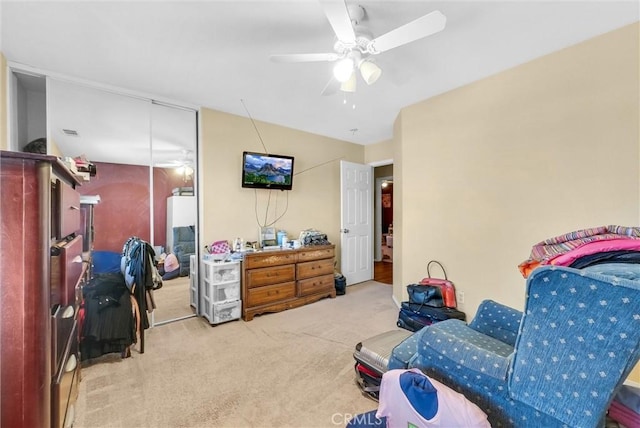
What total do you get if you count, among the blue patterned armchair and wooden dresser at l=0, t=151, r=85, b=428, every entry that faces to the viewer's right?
1

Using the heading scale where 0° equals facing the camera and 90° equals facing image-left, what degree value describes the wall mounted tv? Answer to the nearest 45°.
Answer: approximately 315°

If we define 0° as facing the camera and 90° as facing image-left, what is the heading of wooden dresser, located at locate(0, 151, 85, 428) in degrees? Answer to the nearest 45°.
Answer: approximately 270°

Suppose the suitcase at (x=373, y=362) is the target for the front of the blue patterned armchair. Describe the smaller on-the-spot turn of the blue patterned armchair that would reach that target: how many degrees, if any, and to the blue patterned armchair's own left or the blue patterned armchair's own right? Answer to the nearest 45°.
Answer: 0° — it already faces it

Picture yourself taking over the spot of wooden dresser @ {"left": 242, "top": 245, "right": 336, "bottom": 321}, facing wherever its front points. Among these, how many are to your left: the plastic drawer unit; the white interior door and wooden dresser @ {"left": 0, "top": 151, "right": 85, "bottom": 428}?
1

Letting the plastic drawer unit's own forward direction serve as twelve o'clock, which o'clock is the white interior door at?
The white interior door is roughly at 10 o'clock from the plastic drawer unit.

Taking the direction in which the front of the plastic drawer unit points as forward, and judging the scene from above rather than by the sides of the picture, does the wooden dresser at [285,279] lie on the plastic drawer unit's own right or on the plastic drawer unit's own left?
on the plastic drawer unit's own left

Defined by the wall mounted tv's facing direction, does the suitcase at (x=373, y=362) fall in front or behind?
in front

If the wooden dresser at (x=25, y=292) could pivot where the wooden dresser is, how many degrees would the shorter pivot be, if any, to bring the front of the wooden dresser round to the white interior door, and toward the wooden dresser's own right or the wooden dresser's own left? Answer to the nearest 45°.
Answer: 0° — it already faces it

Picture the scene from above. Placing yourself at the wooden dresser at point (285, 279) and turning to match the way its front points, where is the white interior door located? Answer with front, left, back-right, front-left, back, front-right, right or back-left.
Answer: left
